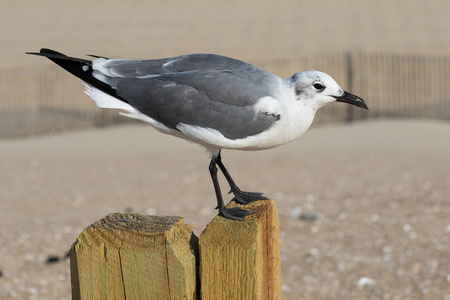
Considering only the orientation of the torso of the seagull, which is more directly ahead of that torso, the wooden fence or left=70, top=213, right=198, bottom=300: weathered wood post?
the wooden fence

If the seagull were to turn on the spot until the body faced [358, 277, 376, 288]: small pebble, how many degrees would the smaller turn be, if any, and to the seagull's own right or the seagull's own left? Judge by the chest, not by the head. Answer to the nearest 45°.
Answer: approximately 45° to the seagull's own left

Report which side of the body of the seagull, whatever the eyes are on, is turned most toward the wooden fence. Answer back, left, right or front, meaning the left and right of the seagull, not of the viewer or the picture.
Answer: left

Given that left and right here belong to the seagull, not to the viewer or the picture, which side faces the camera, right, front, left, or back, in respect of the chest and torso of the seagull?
right

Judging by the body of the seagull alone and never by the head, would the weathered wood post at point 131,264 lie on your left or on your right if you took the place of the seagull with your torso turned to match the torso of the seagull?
on your right

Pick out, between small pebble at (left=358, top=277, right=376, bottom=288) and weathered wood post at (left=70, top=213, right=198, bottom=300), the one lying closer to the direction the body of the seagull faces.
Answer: the small pebble

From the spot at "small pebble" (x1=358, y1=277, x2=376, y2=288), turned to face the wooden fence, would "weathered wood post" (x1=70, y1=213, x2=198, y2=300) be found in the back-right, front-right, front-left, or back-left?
back-left
